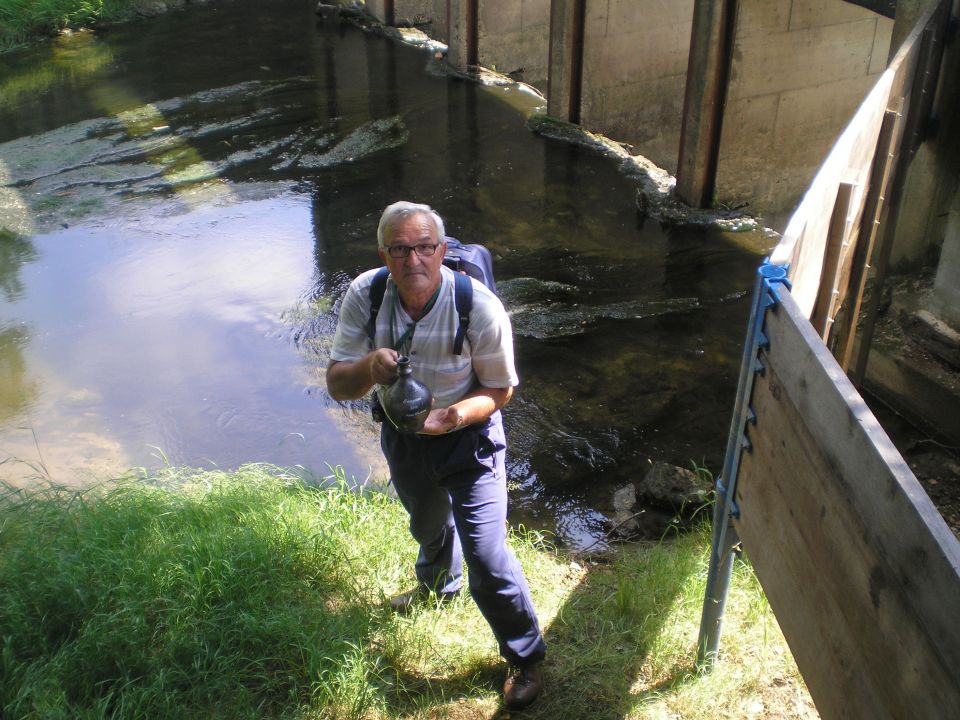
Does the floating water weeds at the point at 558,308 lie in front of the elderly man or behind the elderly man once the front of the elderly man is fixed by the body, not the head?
behind

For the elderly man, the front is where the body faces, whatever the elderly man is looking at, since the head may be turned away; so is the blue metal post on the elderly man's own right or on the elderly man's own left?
on the elderly man's own left

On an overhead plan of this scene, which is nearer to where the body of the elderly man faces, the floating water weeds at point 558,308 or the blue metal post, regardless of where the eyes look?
the blue metal post

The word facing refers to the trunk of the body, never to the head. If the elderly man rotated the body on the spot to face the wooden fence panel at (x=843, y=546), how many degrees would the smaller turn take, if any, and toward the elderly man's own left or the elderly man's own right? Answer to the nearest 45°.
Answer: approximately 45° to the elderly man's own left

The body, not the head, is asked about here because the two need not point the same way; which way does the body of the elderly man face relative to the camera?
toward the camera

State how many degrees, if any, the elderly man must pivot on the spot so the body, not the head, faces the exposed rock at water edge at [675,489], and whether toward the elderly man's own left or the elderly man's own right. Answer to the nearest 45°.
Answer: approximately 135° to the elderly man's own left

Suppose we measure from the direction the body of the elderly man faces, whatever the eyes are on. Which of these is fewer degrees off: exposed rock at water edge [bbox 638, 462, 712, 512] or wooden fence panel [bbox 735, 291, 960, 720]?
the wooden fence panel

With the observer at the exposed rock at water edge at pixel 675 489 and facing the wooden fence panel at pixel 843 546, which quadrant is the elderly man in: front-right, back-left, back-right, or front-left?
front-right

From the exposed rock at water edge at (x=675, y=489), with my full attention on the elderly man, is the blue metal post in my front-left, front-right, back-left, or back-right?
front-left
